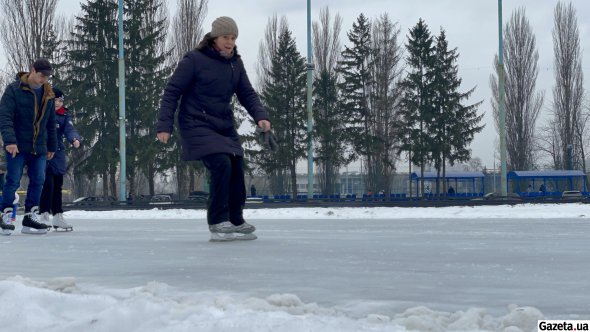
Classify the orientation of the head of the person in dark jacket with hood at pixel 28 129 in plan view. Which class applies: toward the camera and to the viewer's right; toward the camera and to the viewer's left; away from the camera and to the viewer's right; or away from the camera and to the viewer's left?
toward the camera and to the viewer's right

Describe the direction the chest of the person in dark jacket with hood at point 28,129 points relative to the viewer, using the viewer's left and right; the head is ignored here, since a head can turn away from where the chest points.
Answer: facing the viewer and to the right of the viewer

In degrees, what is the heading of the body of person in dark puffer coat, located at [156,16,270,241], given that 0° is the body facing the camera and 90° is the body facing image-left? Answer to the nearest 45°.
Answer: approximately 315°

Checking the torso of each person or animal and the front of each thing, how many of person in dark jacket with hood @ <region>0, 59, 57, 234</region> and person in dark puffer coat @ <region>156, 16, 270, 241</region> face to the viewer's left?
0

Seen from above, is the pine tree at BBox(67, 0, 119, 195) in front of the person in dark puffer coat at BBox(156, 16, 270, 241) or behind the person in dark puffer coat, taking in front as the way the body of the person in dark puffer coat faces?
behind

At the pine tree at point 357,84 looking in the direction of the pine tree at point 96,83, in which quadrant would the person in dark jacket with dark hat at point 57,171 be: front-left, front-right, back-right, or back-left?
front-left

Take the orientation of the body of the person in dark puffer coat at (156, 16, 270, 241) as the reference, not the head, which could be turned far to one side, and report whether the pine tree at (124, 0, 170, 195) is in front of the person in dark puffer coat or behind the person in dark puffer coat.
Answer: behind

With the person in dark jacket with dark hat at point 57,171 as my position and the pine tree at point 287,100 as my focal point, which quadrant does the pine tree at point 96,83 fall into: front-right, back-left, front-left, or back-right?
front-left

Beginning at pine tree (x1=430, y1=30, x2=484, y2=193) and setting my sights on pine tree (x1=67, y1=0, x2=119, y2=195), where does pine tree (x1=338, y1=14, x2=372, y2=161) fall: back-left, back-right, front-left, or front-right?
front-right

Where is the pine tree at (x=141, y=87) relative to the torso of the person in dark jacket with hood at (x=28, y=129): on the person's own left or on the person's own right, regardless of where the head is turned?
on the person's own left

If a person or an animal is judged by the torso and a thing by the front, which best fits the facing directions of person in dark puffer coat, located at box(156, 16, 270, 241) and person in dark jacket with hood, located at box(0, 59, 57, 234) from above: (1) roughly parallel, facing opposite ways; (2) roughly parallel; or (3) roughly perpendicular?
roughly parallel

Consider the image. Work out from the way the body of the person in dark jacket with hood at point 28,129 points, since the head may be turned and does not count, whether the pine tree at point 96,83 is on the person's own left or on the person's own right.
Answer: on the person's own left

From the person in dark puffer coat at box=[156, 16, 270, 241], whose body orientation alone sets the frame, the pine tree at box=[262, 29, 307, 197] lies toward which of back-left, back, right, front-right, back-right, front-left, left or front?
back-left
